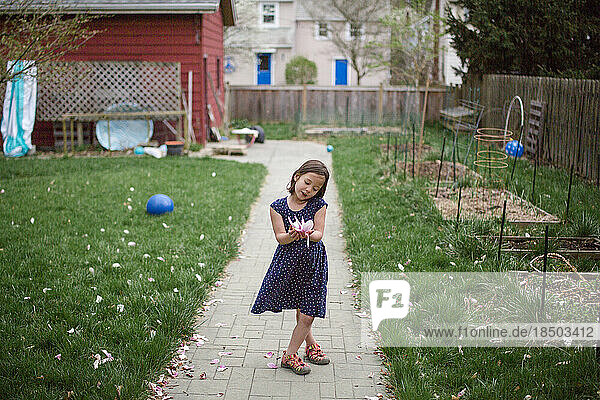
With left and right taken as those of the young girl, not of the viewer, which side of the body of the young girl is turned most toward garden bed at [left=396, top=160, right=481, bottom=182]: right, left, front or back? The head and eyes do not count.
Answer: back

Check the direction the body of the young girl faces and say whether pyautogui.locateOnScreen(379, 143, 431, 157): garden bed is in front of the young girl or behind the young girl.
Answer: behind

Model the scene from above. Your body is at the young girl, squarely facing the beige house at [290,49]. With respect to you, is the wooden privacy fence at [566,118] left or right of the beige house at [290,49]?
right

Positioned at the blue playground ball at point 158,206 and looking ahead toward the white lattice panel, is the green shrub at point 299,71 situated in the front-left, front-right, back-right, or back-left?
front-right

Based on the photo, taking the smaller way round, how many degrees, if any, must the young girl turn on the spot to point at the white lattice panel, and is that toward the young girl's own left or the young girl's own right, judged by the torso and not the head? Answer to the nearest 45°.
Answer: approximately 180°

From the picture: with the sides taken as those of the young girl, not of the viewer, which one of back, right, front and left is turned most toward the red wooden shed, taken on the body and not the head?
back

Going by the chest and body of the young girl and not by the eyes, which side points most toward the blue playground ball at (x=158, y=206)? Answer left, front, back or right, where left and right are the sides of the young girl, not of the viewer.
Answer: back

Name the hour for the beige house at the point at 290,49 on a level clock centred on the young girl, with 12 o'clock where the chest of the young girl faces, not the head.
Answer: The beige house is roughly at 6 o'clock from the young girl.

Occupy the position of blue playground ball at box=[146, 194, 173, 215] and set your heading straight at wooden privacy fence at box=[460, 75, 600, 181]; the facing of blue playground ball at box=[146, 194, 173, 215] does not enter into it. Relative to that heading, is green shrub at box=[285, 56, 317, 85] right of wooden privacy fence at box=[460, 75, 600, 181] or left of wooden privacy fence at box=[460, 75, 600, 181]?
left

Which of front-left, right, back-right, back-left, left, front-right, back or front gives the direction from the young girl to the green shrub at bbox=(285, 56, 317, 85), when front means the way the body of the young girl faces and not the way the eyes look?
back

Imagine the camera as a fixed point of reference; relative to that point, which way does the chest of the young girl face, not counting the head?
toward the camera
